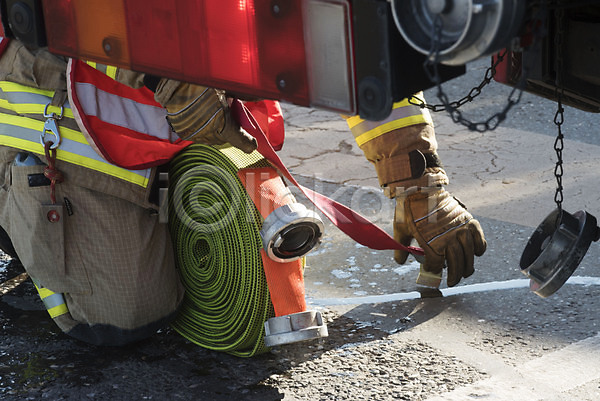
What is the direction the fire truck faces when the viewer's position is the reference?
facing away from the viewer and to the right of the viewer

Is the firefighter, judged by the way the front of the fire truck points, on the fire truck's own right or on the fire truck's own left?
on the fire truck's own left
